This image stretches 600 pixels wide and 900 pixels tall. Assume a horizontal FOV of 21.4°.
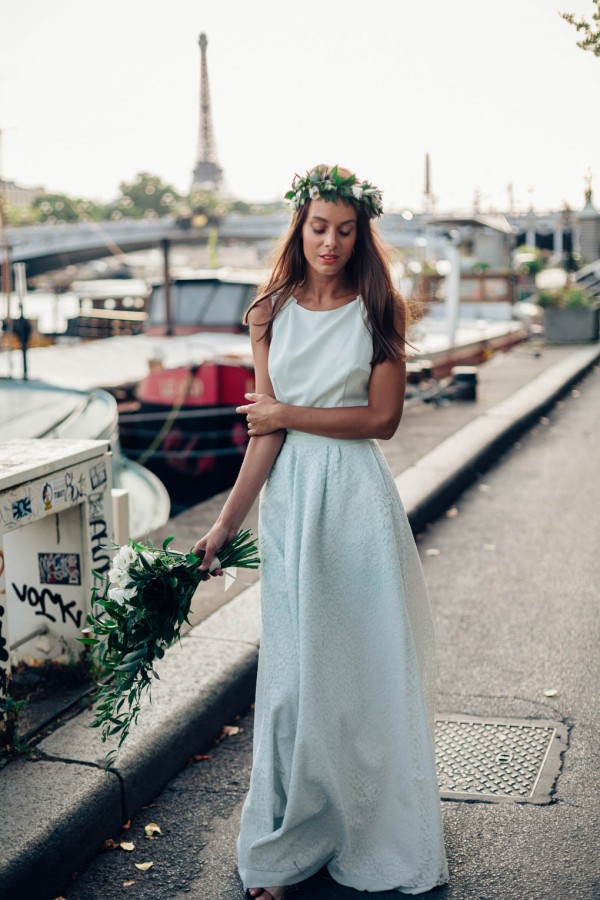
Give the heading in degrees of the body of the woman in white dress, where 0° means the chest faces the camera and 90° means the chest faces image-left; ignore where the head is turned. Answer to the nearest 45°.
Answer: approximately 0°

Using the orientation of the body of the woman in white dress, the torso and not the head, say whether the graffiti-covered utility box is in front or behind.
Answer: behind

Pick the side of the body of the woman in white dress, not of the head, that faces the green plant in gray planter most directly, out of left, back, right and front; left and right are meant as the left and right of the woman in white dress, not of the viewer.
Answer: back

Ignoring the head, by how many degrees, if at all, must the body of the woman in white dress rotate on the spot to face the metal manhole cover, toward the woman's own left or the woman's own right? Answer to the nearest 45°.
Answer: approximately 135° to the woman's own left

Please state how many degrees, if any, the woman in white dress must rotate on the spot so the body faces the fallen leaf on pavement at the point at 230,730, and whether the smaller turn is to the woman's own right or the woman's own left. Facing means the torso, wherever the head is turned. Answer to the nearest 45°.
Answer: approximately 180°
